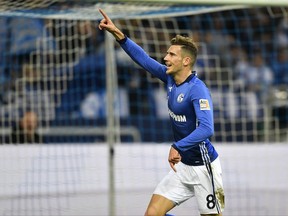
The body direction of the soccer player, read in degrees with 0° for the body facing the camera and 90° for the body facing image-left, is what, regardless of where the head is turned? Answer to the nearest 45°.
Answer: approximately 45°
